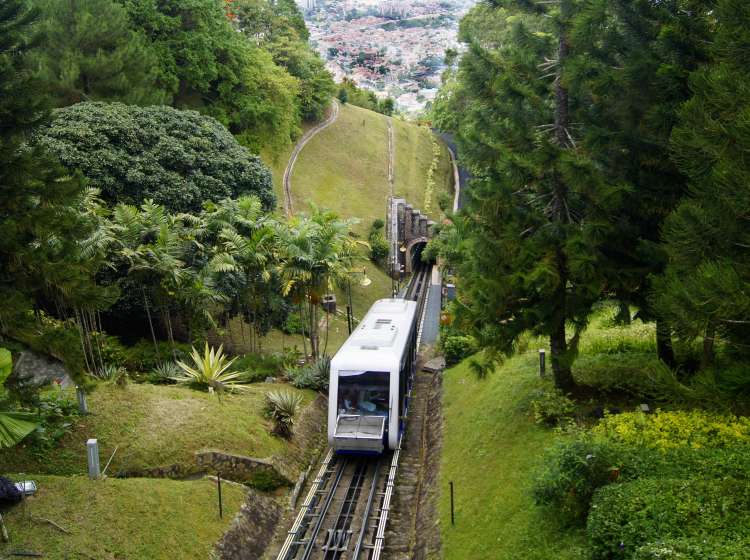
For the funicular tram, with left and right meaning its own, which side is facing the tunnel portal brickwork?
back

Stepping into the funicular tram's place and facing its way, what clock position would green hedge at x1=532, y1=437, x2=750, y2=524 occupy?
The green hedge is roughly at 11 o'clock from the funicular tram.

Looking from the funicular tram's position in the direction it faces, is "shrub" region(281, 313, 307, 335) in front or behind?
behind

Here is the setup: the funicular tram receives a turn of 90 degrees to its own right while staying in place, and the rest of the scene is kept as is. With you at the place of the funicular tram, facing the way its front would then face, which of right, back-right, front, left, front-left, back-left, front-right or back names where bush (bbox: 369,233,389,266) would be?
right

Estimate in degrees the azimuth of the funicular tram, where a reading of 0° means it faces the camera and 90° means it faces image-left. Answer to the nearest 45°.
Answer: approximately 0°

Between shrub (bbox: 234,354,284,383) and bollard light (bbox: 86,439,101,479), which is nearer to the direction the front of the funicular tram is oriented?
the bollard light

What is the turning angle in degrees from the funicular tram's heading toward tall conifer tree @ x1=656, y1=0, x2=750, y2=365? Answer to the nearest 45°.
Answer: approximately 45° to its left
